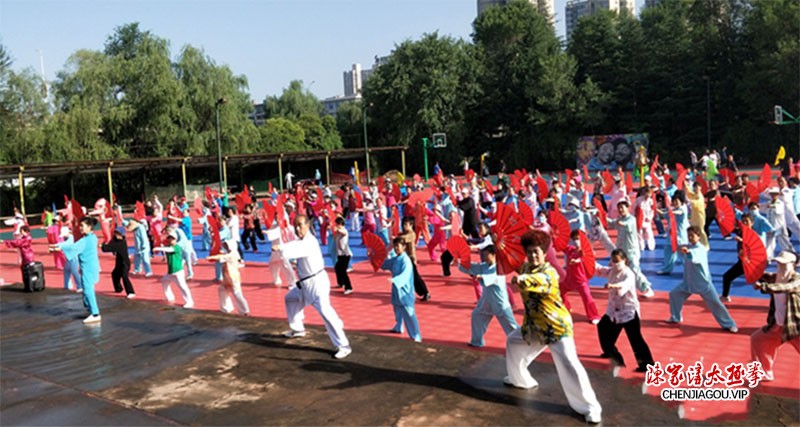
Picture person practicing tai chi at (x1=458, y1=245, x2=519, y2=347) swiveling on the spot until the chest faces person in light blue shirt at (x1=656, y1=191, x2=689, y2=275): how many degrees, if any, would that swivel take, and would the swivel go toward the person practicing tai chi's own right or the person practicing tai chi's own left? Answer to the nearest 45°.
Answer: approximately 180°

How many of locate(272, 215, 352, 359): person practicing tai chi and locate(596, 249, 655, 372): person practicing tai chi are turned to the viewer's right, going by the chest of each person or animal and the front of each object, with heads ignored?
0

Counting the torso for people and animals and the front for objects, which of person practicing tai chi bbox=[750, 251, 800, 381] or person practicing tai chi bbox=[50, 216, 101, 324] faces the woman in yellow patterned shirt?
person practicing tai chi bbox=[750, 251, 800, 381]

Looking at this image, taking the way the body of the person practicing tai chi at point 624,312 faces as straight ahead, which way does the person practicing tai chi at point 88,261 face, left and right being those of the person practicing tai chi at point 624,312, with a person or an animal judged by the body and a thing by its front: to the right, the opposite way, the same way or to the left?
the same way

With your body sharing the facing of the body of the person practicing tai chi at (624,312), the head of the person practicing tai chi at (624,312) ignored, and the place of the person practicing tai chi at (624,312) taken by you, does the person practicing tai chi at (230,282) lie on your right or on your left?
on your right

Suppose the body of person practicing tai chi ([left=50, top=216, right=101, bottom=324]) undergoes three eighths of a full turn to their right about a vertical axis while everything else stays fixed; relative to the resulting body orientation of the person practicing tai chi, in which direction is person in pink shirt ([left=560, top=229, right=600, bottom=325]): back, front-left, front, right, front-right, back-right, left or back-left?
right

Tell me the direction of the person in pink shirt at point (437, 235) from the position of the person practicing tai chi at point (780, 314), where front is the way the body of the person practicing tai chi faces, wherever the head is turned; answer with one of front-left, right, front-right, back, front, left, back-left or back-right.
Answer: right

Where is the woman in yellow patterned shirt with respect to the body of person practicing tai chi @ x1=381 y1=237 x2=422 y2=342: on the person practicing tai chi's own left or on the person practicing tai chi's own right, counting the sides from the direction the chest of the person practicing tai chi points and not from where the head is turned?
on the person practicing tai chi's own left

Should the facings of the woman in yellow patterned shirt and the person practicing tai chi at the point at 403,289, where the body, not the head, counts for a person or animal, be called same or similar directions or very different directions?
same or similar directions

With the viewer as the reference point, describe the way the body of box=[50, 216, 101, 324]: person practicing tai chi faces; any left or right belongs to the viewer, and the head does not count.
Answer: facing to the left of the viewer

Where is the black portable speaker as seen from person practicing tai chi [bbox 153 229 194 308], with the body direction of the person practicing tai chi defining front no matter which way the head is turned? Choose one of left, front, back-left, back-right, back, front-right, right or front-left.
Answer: right

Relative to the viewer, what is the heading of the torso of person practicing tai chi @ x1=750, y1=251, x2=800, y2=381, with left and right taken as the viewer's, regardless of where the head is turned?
facing the viewer and to the left of the viewer

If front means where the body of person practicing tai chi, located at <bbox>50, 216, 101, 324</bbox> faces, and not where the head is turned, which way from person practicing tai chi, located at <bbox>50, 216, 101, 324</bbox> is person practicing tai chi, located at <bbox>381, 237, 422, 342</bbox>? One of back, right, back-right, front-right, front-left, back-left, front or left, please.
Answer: back-left

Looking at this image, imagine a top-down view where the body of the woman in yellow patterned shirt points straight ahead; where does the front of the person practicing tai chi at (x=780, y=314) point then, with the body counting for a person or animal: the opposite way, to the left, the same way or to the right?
the same way

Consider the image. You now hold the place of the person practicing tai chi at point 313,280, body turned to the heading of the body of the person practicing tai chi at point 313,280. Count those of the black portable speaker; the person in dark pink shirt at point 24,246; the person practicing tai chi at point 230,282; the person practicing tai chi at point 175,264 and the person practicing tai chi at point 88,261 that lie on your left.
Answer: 0

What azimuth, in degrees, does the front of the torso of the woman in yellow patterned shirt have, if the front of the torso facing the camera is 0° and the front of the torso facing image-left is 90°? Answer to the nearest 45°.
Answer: approximately 45°
